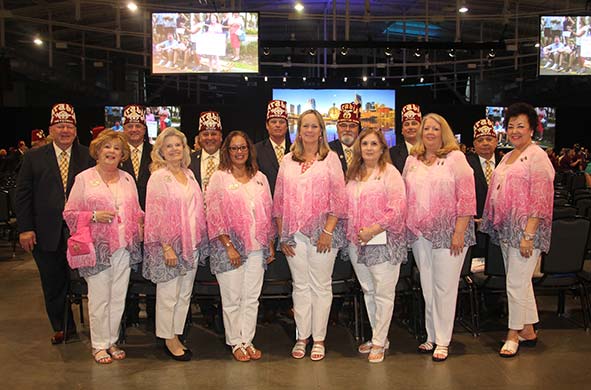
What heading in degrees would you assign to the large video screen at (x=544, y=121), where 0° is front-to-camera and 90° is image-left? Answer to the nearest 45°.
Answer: approximately 0°

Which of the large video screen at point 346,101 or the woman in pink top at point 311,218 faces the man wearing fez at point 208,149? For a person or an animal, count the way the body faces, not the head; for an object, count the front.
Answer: the large video screen

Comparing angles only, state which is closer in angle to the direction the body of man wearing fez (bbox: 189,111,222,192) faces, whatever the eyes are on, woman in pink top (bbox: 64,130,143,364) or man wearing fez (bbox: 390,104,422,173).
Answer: the woman in pink top

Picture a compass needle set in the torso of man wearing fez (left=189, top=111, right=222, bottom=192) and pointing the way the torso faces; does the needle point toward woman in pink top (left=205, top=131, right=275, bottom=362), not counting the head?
yes

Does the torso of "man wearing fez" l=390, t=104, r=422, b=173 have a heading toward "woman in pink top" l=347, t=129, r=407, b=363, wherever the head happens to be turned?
yes

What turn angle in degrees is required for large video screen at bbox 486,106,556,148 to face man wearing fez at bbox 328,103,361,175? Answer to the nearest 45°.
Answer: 0° — it already faces them
